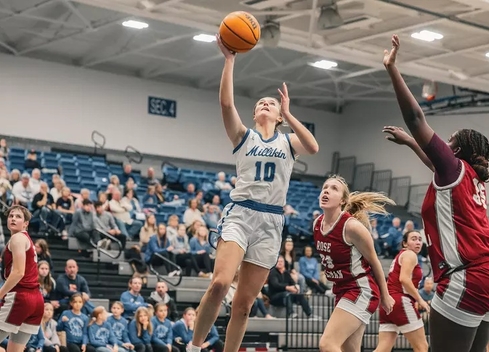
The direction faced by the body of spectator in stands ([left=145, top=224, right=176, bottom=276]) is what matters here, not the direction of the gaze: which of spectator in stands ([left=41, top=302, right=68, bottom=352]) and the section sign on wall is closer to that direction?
the spectator in stands

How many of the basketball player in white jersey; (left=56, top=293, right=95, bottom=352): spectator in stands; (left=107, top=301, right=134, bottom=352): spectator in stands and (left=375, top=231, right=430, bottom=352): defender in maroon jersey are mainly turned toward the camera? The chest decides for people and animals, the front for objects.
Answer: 3

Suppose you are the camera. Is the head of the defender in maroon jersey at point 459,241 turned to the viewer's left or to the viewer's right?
to the viewer's left

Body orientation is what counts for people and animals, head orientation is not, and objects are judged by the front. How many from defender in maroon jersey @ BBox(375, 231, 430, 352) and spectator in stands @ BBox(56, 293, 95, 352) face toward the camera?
1

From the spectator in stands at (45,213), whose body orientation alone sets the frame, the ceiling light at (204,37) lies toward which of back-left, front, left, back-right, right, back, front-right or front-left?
left
